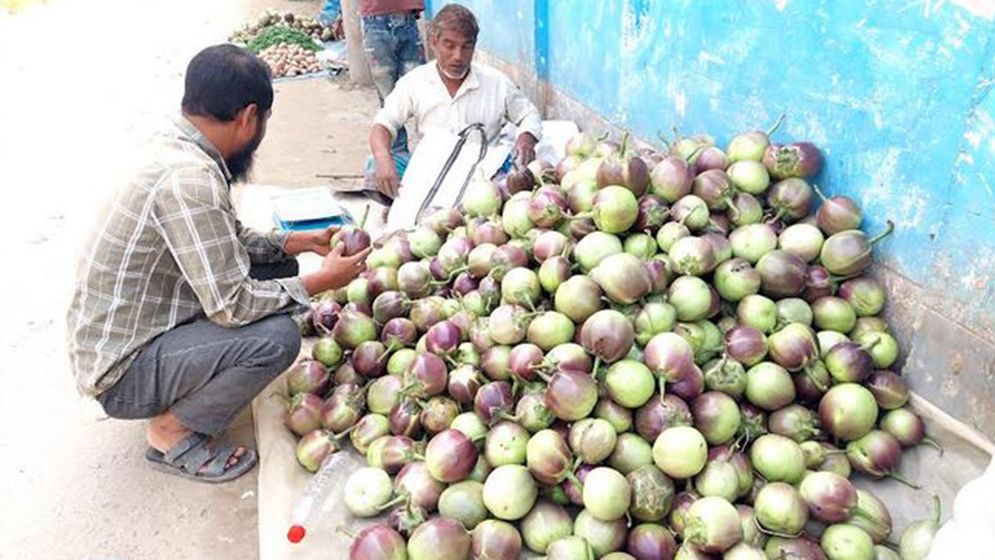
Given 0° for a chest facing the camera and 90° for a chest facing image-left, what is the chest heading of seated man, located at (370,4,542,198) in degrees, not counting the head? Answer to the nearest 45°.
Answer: approximately 0°

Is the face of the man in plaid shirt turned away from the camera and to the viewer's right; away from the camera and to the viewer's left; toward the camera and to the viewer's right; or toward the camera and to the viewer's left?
away from the camera and to the viewer's right

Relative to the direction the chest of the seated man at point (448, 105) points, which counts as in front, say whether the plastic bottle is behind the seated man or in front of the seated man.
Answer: in front

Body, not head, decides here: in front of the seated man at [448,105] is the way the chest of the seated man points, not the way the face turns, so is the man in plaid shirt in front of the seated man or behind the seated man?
in front

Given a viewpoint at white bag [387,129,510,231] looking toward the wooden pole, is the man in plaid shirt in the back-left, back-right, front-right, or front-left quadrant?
back-left

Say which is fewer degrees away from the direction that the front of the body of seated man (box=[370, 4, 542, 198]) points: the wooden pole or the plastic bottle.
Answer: the plastic bottle

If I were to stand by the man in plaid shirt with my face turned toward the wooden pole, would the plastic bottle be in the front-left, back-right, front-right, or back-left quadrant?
back-right

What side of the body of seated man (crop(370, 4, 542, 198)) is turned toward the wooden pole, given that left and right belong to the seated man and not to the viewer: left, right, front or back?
back
